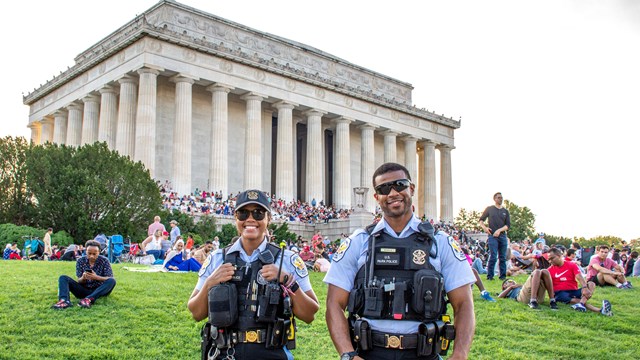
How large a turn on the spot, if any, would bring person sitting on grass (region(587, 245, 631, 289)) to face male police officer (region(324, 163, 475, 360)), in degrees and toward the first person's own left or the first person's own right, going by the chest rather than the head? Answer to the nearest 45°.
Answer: approximately 45° to the first person's own right

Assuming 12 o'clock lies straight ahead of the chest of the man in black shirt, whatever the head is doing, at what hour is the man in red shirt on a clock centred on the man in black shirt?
The man in red shirt is roughly at 11 o'clock from the man in black shirt.

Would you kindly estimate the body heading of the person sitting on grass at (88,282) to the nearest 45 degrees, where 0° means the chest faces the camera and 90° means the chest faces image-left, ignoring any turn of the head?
approximately 45°

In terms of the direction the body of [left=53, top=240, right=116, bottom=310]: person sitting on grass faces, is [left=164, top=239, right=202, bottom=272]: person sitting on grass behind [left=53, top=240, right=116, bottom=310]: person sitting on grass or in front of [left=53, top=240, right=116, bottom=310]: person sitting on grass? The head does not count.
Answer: behind

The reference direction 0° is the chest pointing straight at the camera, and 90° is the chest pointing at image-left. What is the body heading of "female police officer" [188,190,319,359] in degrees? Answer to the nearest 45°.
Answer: approximately 0°

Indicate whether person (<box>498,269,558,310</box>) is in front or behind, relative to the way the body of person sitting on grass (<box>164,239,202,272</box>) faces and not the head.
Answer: in front

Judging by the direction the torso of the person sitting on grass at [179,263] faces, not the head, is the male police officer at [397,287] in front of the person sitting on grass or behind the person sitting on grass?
in front

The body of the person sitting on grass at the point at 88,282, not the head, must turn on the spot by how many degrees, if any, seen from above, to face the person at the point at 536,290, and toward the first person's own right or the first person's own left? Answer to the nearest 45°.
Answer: approximately 135° to the first person's own left

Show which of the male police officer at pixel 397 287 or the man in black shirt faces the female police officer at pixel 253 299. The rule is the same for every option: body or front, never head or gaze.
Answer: the man in black shirt

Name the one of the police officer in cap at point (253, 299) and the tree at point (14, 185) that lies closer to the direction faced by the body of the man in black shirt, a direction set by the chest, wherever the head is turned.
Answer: the police officer in cap

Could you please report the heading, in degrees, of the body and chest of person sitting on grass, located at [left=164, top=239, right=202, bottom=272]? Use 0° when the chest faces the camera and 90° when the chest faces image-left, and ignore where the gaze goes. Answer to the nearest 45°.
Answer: approximately 315°

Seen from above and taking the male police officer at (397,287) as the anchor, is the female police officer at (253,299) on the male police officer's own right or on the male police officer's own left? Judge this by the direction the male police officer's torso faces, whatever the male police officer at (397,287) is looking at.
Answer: on the male police officer's own right

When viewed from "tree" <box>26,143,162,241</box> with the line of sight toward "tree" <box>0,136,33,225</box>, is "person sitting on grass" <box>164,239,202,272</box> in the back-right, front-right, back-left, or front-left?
back-left
